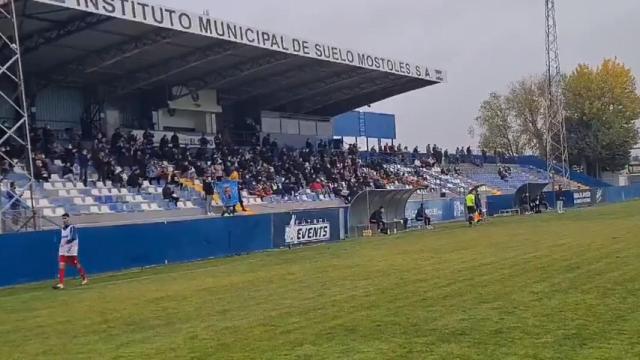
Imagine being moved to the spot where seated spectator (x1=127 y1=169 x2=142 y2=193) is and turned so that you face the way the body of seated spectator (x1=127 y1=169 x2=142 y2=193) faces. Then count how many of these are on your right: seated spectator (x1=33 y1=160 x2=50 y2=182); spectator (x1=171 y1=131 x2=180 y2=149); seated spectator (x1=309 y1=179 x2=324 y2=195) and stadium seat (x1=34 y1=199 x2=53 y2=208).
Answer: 2

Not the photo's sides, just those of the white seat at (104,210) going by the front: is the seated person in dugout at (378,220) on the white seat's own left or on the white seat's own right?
on the white seat's own left

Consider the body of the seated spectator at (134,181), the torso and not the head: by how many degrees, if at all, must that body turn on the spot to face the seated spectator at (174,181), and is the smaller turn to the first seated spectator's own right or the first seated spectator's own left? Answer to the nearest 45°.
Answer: approximately 90° to the first seated spectator's own left

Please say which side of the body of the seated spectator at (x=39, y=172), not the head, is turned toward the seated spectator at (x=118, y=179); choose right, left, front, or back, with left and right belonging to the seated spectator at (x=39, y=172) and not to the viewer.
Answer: left

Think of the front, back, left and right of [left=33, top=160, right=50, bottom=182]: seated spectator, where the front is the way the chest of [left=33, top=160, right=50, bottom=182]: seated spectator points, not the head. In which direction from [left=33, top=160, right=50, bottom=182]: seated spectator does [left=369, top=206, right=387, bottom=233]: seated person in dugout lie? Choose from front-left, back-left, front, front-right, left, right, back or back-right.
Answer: front-left

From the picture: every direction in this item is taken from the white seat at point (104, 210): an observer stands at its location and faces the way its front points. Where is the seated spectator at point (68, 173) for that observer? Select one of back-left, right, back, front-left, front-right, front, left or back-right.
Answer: back

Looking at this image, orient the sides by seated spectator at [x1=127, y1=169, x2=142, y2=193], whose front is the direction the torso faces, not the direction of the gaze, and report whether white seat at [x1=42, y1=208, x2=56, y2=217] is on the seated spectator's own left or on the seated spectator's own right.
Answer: on the seated spectator's own right

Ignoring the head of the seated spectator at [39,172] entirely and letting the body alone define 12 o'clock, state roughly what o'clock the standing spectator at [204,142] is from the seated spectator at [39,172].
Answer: the standing spectator at [204,142] is roughly at 9 o'clock from the seated spectator at [39,172].

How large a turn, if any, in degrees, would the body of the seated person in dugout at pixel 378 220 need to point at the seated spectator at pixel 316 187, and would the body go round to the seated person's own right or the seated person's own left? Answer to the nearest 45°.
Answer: approximately 180°

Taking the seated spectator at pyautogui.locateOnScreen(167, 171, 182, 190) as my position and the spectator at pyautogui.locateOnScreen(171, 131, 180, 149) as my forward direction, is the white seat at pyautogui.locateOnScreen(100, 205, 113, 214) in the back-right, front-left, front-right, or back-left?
back-left

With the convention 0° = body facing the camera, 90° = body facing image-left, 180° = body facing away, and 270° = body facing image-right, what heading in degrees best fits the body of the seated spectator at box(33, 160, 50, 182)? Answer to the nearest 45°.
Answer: approximately 315°
